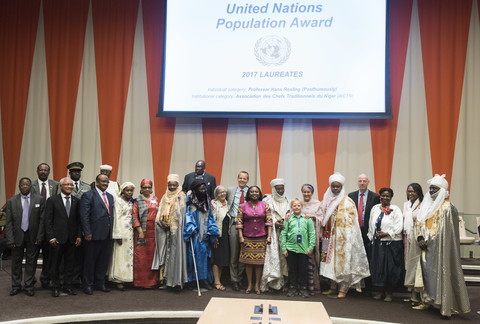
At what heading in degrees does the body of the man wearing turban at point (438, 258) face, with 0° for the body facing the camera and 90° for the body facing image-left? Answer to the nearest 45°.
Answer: approximately 45°

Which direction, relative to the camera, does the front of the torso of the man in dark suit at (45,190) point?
toward the camera

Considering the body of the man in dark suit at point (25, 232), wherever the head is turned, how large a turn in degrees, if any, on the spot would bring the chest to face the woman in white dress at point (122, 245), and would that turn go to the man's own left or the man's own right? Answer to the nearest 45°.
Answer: approximately 90° to the man's own left

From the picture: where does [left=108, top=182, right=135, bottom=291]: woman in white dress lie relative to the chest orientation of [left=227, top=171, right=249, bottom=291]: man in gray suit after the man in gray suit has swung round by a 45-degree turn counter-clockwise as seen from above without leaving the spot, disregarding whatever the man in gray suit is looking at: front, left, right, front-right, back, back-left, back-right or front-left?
back-right

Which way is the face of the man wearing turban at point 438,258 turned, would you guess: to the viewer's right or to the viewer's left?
to the viewer's left

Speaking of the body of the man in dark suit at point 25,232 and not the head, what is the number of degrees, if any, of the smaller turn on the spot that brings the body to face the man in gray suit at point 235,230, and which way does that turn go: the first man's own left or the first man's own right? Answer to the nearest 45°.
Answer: approximately 90° to the first man's own left

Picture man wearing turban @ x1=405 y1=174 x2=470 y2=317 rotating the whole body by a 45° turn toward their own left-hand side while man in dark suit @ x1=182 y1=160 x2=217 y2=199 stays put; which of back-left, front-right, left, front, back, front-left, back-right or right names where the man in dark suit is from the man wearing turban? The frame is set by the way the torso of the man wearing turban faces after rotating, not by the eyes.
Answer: right

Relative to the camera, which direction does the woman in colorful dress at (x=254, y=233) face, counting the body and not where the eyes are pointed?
toward the camera

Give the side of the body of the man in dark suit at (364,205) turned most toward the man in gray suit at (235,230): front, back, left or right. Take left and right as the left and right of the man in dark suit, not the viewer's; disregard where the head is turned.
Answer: right

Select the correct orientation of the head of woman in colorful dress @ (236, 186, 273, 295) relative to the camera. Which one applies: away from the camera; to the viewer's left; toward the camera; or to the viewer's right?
toward the camera

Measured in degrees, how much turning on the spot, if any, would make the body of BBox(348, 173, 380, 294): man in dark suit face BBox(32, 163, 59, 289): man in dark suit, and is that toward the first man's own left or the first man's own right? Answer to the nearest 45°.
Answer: approximately 90° to the first man's own right
